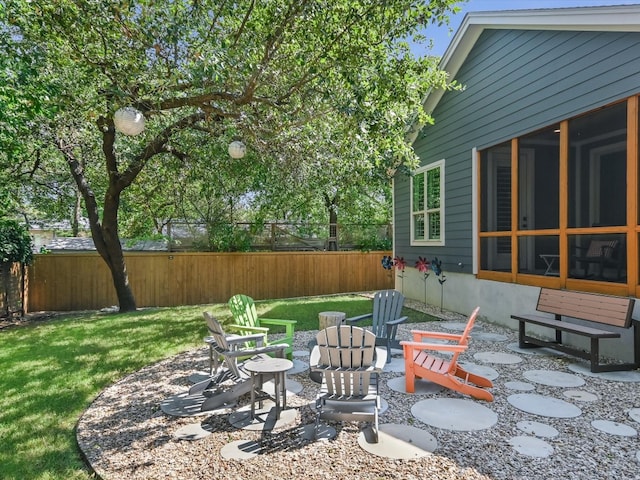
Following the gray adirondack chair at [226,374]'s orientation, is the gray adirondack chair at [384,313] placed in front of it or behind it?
in front

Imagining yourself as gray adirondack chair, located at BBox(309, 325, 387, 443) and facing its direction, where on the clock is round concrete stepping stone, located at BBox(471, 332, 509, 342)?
The round concrete stepping stone is roughly at 1 o'clock from the gray adirondack chair.

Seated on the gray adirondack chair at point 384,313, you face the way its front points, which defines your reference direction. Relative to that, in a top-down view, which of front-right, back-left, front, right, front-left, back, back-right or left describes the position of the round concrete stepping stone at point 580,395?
left

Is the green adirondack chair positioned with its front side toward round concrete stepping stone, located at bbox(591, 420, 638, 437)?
yes

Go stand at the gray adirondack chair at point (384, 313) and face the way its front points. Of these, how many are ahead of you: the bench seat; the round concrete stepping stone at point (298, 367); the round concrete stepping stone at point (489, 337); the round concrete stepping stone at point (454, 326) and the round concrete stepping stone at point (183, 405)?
2

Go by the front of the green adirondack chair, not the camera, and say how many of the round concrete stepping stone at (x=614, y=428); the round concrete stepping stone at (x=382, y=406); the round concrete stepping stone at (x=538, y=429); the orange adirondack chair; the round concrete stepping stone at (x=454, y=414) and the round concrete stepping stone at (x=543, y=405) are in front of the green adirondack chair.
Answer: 6

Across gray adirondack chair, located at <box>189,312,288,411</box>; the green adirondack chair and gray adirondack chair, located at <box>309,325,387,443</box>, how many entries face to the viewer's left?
0

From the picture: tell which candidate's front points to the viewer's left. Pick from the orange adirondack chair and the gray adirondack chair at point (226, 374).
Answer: the orange adirondack chair

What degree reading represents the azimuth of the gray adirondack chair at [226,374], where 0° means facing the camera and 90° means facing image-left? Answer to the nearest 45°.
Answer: approximately 225°

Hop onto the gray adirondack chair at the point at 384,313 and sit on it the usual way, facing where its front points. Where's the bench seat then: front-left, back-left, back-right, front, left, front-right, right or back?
back-left

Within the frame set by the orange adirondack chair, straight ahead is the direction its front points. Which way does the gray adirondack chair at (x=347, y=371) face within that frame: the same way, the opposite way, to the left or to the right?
to the right

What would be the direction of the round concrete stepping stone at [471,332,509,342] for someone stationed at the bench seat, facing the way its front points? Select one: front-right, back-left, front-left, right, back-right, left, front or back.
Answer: right

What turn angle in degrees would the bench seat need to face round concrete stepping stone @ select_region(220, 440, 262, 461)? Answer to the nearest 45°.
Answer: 0° — it already faces it

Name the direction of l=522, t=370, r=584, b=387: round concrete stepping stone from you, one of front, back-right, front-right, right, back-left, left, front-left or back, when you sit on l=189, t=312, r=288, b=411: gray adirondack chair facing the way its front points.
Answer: front-right

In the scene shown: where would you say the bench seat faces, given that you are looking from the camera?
facing the viewer and to the left of the viewer

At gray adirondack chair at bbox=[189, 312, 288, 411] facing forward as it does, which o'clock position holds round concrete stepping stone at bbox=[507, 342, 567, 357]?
The round concrete stepping stone is roughly at 1 o'clock from the gray adirondack chair.

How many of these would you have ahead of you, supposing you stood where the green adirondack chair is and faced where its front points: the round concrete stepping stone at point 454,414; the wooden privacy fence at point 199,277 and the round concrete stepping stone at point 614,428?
2

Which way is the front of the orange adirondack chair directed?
to the viewer's left

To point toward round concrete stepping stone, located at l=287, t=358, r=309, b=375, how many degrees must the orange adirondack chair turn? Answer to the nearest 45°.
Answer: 0° — it already faces it
